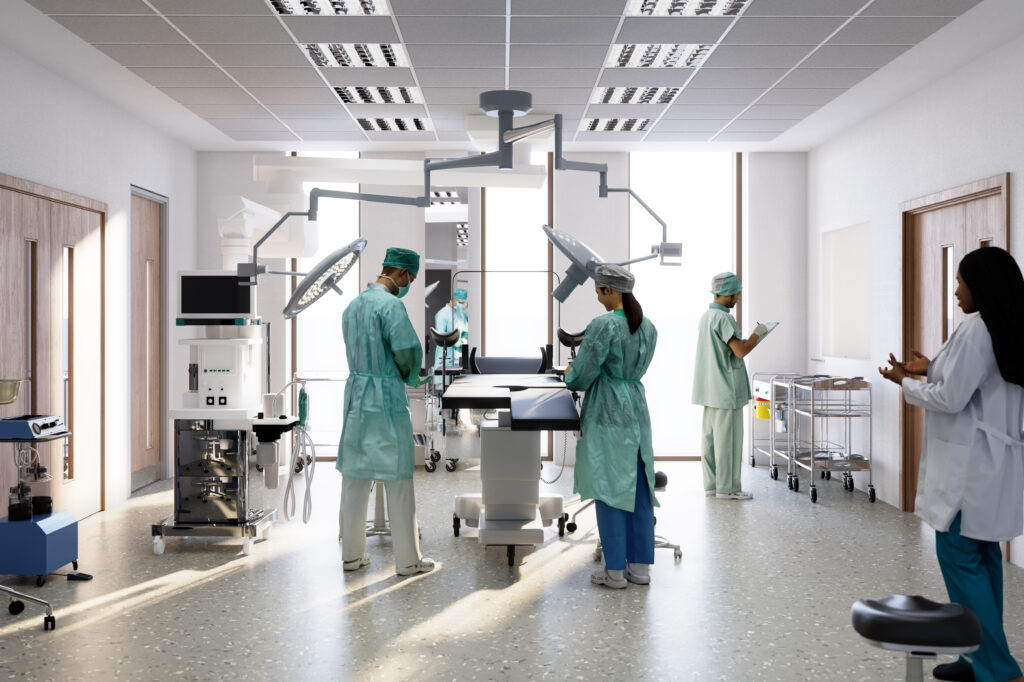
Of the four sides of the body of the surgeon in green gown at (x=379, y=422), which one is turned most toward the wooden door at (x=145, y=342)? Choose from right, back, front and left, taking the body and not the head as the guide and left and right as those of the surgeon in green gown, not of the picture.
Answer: left

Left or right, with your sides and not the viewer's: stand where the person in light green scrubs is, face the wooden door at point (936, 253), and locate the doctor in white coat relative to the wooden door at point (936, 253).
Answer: right

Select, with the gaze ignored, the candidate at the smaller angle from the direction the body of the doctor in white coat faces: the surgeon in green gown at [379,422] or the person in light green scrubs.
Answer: the surgeon in green gown

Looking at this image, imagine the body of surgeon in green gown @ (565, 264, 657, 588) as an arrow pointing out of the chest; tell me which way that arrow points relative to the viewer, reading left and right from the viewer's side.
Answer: facing away from the viewer and to the left of the viewer

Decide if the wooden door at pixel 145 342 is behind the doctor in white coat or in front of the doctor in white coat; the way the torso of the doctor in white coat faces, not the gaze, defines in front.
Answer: in front

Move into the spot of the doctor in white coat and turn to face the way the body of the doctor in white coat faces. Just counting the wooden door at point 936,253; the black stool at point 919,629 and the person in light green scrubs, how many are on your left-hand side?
1

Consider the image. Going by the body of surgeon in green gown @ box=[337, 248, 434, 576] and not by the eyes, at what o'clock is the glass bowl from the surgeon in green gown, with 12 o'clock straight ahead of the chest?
The glass bowl is roughly at 7 o'clock from the surgeon in green gown.

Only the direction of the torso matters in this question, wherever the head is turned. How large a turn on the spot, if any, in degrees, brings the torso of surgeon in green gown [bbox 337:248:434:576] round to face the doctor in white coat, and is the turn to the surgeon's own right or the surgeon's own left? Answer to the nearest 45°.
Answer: approximately 90° to the surgeon's own right

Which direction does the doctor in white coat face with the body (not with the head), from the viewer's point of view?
to the viewer's left

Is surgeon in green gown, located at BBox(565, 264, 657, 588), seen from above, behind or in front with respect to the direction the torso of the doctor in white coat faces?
in front

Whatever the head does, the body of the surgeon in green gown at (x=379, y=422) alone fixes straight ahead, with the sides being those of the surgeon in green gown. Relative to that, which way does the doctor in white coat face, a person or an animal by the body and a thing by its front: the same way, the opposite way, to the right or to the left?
to the left

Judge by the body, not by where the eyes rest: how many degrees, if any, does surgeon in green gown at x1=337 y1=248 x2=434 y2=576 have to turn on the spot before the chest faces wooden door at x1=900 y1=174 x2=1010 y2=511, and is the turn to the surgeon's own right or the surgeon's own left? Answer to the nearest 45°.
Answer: approximately 45° to the surgeon's own right

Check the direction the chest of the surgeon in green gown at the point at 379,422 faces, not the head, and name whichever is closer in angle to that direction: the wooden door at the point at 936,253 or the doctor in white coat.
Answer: the wooden door

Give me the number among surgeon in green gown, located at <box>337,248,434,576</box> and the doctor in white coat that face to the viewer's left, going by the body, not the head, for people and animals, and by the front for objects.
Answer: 1

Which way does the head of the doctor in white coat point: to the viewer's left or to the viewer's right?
to the viewer's left
